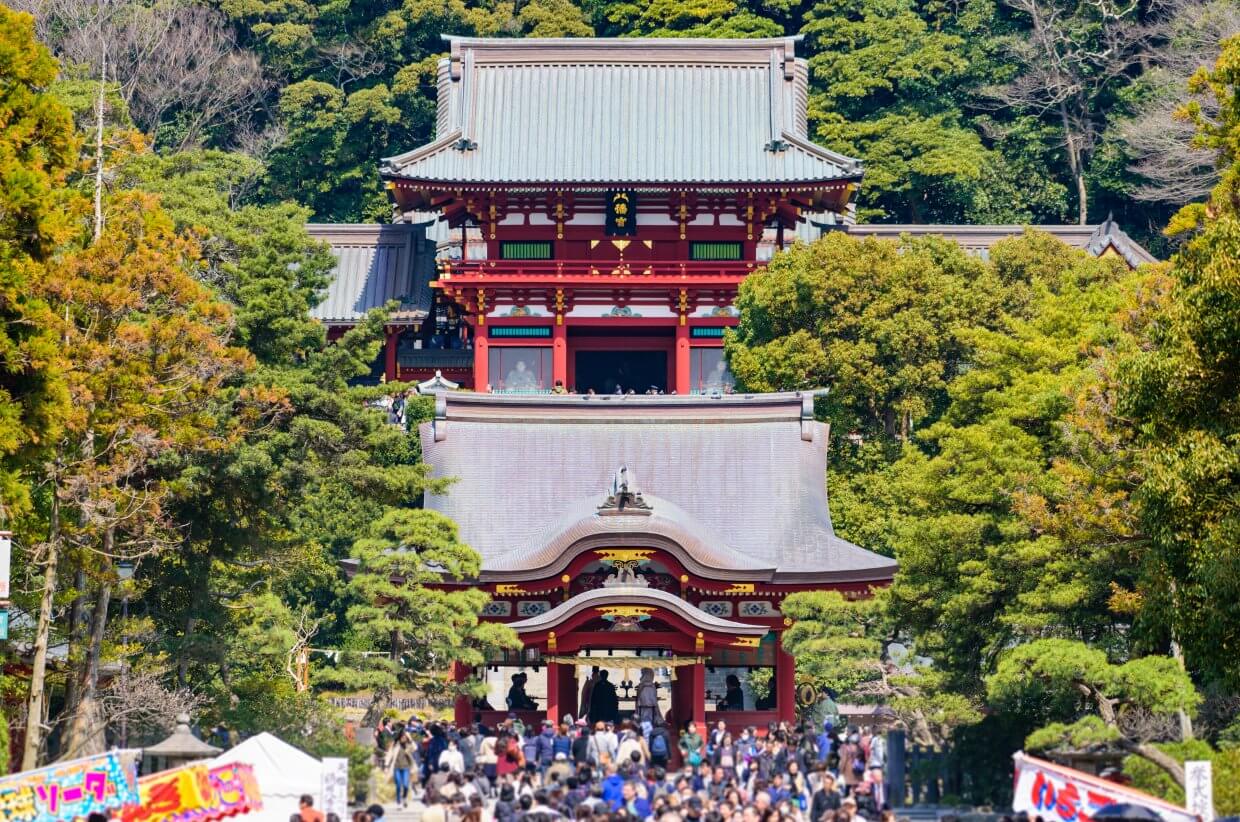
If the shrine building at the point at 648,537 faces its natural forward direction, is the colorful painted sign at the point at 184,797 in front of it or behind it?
in front

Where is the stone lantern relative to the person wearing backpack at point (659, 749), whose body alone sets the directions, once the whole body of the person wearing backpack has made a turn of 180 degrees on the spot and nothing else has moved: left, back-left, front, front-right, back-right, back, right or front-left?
front-right

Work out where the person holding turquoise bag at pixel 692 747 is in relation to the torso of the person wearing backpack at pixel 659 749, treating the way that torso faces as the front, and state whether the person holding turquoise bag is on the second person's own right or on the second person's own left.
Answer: on the second person's own right

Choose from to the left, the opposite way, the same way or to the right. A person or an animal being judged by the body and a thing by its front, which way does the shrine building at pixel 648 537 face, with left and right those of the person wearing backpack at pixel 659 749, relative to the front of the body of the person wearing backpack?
the opposite way

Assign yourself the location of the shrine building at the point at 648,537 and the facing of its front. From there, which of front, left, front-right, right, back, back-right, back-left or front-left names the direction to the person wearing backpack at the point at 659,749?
front

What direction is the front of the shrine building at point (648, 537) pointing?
toward the camera

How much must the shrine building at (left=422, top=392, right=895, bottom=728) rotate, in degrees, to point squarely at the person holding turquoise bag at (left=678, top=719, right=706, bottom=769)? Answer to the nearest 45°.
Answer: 0° — it already faces them

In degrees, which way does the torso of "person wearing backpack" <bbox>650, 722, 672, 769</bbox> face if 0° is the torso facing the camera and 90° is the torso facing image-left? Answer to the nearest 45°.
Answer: approximately 180°

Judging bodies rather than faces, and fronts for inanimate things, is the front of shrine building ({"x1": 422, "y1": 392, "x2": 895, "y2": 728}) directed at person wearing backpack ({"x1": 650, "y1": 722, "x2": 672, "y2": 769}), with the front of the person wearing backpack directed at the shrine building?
yes

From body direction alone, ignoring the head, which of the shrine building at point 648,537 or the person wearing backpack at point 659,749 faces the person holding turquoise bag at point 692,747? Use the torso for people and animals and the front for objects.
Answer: the shrine building

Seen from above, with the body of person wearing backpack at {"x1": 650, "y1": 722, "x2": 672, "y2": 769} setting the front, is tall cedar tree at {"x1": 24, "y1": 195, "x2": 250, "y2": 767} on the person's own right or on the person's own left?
on the person's own left

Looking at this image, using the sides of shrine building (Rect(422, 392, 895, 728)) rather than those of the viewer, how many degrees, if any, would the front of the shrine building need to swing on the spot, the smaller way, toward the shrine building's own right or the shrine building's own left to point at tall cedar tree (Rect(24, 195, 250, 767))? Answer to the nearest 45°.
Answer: approximately 45° to the shrine building's own right

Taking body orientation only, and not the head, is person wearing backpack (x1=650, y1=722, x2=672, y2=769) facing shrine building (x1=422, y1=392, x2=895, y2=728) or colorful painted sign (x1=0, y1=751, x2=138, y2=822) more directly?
the shrine building

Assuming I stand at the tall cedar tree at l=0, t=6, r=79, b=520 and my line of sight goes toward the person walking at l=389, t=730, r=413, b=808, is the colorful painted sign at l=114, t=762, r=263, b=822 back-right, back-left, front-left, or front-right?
front-right

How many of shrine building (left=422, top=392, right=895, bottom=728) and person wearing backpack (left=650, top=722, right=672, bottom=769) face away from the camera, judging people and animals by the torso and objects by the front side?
1
